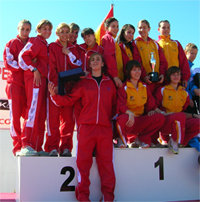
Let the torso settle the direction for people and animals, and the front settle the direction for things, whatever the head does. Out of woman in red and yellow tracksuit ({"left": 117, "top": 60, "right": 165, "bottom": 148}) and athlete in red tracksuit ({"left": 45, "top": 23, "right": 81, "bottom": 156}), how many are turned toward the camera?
2

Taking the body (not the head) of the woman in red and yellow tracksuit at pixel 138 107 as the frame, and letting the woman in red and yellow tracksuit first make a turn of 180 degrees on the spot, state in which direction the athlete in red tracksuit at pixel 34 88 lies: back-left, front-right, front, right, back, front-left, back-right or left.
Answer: left

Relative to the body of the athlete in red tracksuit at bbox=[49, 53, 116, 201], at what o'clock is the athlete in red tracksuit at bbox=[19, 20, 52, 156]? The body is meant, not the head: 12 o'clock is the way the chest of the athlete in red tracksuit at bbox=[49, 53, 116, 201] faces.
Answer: the athlete in red tracksuit at bbox=[19, 20, 52, 156] is roughly at 4 o'clock from the athlete in red tracksuit at bbox=[49, 53, 116, 201].

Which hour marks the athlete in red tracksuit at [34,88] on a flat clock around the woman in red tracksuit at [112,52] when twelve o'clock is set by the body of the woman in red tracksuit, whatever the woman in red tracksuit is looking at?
The athlete in red tracksuit is roughly at 4 o'clock from the woman in red tracksuit.

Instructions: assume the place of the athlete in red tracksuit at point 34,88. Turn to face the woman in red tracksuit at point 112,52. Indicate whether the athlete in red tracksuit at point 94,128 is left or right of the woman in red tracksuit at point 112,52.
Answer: right
